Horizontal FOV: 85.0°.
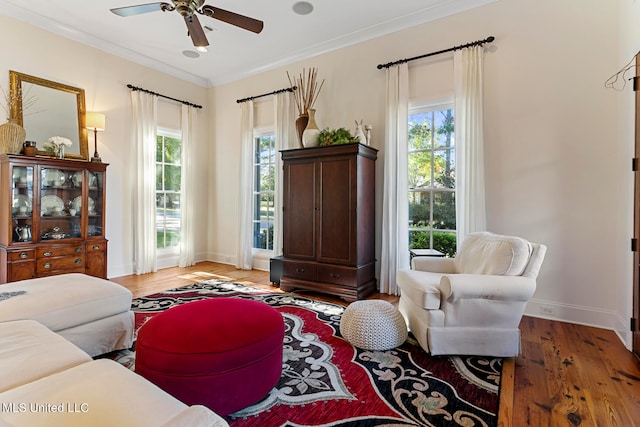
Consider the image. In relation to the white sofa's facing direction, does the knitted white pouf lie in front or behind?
in front

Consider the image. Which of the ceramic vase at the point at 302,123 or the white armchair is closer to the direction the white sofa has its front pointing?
the ceramic vase

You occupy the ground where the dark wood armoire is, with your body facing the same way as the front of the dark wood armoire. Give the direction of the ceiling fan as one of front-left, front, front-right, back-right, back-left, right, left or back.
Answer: front

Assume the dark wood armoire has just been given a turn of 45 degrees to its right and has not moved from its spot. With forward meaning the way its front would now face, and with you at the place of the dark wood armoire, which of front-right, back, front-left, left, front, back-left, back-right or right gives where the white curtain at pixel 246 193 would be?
front-right

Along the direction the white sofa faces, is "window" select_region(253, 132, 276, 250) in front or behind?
in front

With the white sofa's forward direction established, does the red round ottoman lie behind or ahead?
ahead

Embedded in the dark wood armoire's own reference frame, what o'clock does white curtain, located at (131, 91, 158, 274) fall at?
The white curtain is roughly at 2 o'clock from the dark wood armoire.

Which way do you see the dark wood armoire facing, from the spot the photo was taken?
facing the viewer and to the left of the viewer

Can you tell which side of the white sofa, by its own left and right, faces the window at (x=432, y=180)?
front

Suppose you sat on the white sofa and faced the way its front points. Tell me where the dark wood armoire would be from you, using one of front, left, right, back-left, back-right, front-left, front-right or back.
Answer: front

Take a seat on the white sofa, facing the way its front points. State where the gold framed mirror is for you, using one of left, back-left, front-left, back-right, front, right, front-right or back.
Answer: front-left

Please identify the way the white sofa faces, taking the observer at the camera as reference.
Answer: facing away from the viewer and to the right of the viewer

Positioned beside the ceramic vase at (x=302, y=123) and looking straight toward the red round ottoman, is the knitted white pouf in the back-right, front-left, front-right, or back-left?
front-left
